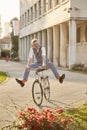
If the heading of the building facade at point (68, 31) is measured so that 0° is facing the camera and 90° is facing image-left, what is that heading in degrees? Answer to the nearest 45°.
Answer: approximately 45°

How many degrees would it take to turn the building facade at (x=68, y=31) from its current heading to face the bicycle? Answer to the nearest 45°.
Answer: approximately 45° to its left
